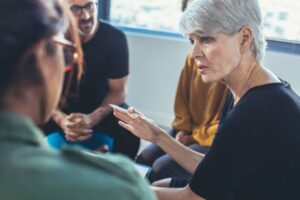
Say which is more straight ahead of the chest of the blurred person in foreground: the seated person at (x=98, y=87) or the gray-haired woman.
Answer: the seated person

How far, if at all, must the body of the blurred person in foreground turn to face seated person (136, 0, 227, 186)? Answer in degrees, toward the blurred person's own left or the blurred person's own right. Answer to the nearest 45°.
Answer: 0° — they already face them

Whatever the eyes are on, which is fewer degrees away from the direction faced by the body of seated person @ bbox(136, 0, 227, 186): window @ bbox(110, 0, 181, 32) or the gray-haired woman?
the gray-haired woman

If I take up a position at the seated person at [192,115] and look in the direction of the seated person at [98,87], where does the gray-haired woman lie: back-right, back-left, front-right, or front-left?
back-left

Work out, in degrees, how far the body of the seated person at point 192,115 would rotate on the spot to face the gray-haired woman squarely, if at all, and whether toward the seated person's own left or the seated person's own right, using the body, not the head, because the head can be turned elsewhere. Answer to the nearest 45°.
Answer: approximately 45° to the seated person's own left

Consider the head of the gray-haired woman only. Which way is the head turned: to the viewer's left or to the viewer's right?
to the viewer's left

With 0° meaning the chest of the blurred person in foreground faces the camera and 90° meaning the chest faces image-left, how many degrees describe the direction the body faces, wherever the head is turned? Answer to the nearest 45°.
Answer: approximately 225°

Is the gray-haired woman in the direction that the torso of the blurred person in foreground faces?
yes

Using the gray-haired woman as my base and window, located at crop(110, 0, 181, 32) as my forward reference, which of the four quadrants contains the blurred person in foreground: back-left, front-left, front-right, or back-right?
back-left

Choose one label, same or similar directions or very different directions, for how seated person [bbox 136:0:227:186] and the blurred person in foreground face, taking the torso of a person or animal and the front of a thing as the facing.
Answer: very different directions

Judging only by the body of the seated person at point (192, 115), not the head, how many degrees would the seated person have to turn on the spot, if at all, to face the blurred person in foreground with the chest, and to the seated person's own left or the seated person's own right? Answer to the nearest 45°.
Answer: approximately 45° to the seated person's own left

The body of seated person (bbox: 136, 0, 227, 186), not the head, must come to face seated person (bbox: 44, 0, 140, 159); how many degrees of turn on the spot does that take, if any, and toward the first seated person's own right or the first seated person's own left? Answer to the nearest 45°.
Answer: approximately 45° to the first seated person's own right

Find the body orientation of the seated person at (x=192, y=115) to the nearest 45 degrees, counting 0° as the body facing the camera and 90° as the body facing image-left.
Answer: approximately 45°
